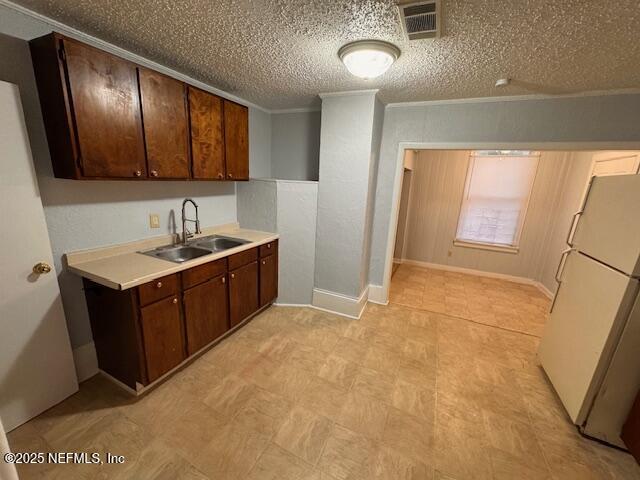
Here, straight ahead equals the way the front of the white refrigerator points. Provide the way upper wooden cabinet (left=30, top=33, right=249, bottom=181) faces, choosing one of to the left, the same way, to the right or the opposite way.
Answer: the opposite way

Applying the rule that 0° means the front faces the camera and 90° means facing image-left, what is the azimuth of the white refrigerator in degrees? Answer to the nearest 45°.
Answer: approximately 45°

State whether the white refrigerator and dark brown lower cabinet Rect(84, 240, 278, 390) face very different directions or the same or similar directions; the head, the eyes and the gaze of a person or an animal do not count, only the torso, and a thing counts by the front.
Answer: very different directions

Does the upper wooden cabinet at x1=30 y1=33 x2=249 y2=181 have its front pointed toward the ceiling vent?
yes

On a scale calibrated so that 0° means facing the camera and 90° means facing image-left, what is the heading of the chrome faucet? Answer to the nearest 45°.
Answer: approximately 315°
